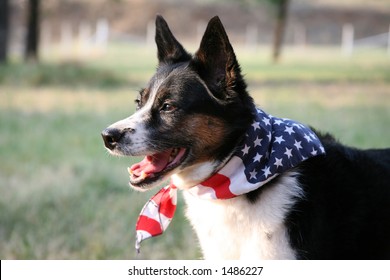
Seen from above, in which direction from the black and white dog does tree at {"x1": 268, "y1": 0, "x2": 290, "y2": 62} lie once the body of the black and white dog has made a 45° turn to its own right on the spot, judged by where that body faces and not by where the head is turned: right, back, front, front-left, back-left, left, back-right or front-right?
right

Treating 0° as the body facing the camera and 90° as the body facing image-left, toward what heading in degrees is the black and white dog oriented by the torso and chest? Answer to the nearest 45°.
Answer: approximately 45°

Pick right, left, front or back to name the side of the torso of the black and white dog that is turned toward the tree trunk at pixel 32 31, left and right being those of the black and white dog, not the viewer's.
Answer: right

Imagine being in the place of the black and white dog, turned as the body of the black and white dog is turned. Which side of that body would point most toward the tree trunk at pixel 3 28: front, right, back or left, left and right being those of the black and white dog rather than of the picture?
right
